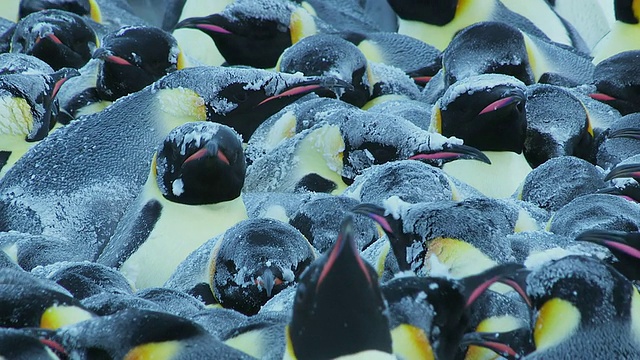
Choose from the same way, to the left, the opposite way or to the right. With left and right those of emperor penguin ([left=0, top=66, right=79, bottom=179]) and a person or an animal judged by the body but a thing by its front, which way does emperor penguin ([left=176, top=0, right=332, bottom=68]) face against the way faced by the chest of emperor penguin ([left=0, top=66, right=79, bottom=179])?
the opposite way

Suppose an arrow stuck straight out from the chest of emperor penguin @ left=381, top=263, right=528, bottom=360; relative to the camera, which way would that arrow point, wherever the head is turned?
to the viewer's right

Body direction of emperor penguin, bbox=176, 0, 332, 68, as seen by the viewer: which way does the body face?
to the viewer's left

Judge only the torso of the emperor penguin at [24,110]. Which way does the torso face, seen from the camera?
to the viewer's right

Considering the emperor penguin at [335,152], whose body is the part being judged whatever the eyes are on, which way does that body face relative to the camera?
to the viewer's right

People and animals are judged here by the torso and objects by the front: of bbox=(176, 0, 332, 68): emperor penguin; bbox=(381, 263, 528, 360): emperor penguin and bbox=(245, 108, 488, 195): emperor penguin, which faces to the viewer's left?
bbox=(176, 0, 332, 68): emperor penguin

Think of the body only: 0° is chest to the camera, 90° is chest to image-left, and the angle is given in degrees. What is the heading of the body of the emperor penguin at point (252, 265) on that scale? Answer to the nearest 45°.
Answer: approximately 0°
